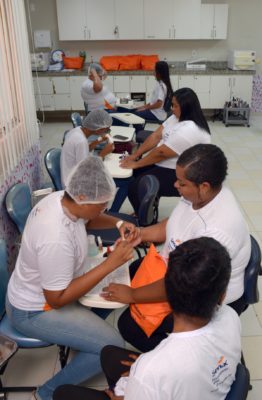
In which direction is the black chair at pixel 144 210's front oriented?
to the viewer's left

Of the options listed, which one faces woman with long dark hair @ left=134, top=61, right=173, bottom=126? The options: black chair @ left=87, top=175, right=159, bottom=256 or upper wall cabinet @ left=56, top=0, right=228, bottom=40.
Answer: the upper wall cabinet

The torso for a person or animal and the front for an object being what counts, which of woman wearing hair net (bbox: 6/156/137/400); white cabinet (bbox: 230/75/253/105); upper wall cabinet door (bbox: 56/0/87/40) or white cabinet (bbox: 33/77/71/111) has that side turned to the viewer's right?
the woman wearing hair net

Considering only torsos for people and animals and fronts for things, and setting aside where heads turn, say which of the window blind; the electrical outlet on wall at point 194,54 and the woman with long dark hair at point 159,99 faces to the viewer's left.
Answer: the woman with long dark hair

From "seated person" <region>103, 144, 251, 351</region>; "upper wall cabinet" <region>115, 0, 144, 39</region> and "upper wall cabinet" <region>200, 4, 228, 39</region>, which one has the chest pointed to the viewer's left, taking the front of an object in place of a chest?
the seated person

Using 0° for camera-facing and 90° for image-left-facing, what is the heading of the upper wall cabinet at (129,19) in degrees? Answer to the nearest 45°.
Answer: approximately 0°

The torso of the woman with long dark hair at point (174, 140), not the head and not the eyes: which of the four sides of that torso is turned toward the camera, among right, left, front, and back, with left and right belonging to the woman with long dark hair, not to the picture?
left

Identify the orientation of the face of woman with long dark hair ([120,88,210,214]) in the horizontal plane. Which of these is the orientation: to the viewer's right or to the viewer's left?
to the viewer's left

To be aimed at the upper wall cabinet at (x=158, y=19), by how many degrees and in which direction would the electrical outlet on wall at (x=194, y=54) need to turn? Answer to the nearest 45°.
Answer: approximately 45° to its right

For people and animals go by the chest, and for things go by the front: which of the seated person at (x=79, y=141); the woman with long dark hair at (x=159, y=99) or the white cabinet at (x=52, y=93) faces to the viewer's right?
the seated person

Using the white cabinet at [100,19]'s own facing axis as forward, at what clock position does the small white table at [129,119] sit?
The small white table is roughly at 12 o'clock from the white cabinet.

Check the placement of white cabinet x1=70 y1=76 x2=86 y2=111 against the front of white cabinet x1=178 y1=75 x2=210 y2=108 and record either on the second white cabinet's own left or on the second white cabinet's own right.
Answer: on the second white cabinet's own right
